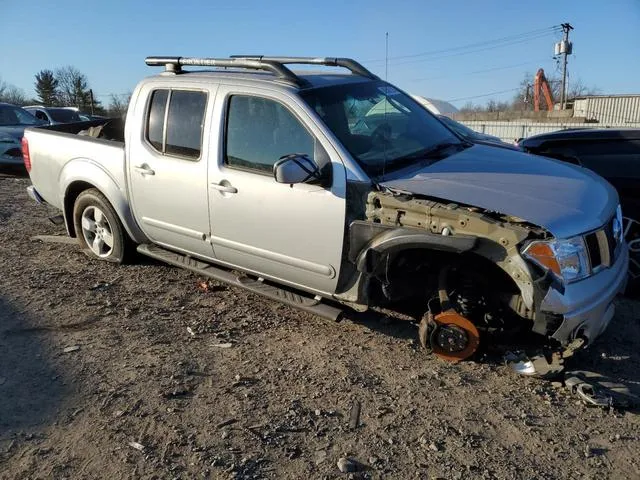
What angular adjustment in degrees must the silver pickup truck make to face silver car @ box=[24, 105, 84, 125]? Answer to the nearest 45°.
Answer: approximately 180°

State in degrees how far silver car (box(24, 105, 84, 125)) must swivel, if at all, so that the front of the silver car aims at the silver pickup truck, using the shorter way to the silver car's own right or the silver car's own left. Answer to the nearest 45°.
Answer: approximately 45° to the silver car's own right

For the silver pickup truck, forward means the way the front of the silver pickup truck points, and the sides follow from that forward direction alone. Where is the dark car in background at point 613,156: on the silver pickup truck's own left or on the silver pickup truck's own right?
on the silver pickup truck's own left

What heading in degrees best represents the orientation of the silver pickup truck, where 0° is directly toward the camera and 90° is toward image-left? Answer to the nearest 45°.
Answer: approximately 315°

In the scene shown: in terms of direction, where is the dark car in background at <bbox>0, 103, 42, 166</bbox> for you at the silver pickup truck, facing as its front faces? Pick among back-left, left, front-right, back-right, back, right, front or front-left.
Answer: back

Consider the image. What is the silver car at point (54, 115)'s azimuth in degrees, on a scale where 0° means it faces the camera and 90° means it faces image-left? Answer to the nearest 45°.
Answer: approximately 315°
